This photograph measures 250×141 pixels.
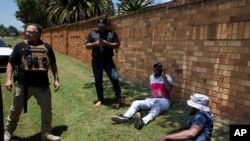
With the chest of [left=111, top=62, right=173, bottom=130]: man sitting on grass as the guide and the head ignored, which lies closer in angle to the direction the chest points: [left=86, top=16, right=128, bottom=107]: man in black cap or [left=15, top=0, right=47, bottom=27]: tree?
the man in black cap

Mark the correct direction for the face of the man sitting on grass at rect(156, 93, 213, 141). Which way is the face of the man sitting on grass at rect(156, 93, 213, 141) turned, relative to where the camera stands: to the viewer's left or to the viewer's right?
to the viewer's left

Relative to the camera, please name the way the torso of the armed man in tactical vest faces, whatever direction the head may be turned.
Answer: toward the camera

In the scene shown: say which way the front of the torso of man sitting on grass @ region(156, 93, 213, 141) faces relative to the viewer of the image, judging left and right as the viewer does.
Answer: facing to the left of the viewer

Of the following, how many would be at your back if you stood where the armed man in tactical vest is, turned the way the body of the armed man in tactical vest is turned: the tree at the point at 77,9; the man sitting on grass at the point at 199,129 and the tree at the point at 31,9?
2

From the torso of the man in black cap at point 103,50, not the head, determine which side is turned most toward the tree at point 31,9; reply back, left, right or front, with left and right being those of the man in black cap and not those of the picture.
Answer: back

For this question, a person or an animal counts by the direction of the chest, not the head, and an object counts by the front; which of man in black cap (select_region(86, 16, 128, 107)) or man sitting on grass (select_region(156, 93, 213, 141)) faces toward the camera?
the man in black cap

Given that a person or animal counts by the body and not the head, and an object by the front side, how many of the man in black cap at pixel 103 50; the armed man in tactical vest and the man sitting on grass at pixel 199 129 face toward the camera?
2

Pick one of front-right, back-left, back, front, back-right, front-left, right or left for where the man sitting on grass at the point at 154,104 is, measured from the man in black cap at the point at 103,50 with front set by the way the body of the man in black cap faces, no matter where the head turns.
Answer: front-left

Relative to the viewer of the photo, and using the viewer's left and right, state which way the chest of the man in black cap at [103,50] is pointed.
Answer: facing the viewer

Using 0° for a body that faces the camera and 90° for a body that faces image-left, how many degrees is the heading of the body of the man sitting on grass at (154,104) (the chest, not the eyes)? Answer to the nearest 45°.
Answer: approximately 45°

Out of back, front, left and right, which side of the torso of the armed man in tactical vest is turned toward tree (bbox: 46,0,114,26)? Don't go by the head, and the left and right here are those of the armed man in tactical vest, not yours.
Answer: back

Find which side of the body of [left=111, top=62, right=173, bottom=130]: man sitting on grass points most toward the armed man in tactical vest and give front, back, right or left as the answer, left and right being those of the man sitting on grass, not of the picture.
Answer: front

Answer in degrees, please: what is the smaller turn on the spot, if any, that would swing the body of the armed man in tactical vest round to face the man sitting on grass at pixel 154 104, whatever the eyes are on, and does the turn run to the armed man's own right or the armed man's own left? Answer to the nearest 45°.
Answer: approximately 90° to the armed man's own left

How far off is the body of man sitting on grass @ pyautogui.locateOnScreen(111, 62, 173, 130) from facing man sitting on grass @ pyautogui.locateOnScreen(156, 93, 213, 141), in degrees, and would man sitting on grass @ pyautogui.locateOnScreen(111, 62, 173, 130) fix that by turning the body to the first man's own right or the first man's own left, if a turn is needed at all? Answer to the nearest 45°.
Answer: approximately 45° to the first man's own left

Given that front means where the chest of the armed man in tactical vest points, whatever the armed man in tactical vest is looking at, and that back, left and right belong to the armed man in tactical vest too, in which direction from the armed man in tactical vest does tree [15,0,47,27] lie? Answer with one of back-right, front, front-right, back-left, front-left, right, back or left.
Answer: back
